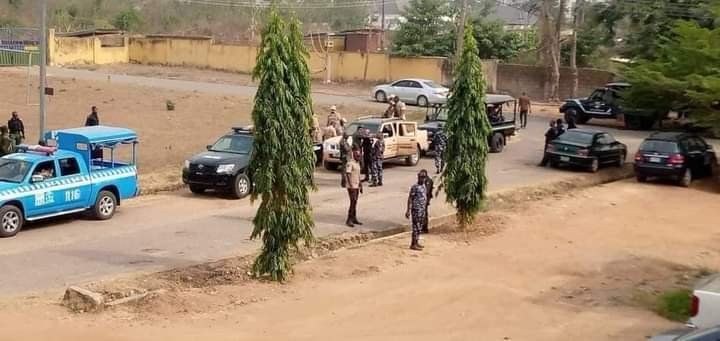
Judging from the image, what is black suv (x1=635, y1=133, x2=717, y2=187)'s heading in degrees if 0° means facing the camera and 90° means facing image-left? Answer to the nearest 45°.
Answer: approximately 225°

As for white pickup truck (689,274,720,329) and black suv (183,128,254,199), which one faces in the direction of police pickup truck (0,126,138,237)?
the black suv

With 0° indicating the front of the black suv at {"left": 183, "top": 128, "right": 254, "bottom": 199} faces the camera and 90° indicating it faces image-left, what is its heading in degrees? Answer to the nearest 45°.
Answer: approximately 45°

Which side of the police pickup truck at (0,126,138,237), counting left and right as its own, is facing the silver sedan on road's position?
back

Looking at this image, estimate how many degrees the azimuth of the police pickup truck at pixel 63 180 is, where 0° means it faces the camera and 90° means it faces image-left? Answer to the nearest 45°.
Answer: approximately 45°

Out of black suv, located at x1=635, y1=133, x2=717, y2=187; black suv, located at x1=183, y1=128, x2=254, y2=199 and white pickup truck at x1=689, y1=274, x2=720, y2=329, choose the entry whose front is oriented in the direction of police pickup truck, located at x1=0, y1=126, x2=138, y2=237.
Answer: black suv, located at x1=183, y1=128, x2=254, y2=199

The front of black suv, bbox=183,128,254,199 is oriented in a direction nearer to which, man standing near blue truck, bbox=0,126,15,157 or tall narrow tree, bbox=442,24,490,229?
the man standing near blue truck

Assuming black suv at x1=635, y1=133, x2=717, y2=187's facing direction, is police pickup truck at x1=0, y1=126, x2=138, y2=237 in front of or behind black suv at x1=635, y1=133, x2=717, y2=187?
behind
